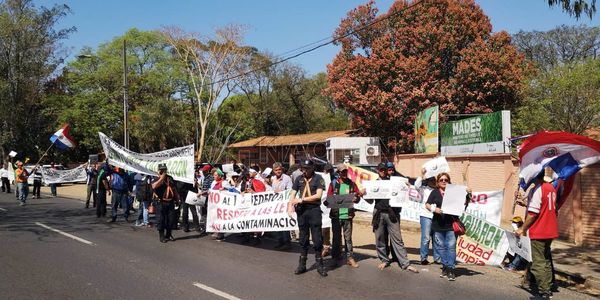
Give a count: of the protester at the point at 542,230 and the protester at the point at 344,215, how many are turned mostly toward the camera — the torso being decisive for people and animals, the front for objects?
1

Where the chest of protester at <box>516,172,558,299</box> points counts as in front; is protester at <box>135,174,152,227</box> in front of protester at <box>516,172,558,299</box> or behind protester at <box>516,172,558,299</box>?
in front

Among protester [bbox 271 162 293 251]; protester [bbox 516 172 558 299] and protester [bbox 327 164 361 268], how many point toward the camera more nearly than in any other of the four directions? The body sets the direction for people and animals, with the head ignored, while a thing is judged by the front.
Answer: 2

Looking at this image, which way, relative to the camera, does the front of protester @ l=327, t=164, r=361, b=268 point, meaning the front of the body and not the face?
toward the camera

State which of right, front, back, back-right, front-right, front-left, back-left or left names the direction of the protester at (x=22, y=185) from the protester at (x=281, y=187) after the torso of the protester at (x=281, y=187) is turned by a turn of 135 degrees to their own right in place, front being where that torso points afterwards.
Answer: front

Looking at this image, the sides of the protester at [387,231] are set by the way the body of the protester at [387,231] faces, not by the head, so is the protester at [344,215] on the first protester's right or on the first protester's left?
on the first protester's right

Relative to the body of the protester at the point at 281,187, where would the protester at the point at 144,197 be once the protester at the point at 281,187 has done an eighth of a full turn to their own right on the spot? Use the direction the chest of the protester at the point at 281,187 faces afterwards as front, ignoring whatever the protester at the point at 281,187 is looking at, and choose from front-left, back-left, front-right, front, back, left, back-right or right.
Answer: right

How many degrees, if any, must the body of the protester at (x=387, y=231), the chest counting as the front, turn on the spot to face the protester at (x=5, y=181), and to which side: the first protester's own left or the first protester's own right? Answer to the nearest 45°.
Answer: approximately 135° to the first protester's own right

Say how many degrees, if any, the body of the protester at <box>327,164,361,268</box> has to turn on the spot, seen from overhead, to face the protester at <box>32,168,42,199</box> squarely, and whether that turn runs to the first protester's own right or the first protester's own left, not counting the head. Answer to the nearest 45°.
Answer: approximately 135° to the first protester's own right

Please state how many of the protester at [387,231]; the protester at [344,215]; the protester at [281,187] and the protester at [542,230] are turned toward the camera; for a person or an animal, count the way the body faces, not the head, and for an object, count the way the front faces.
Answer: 3

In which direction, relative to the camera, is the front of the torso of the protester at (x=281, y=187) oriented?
toward the camera
